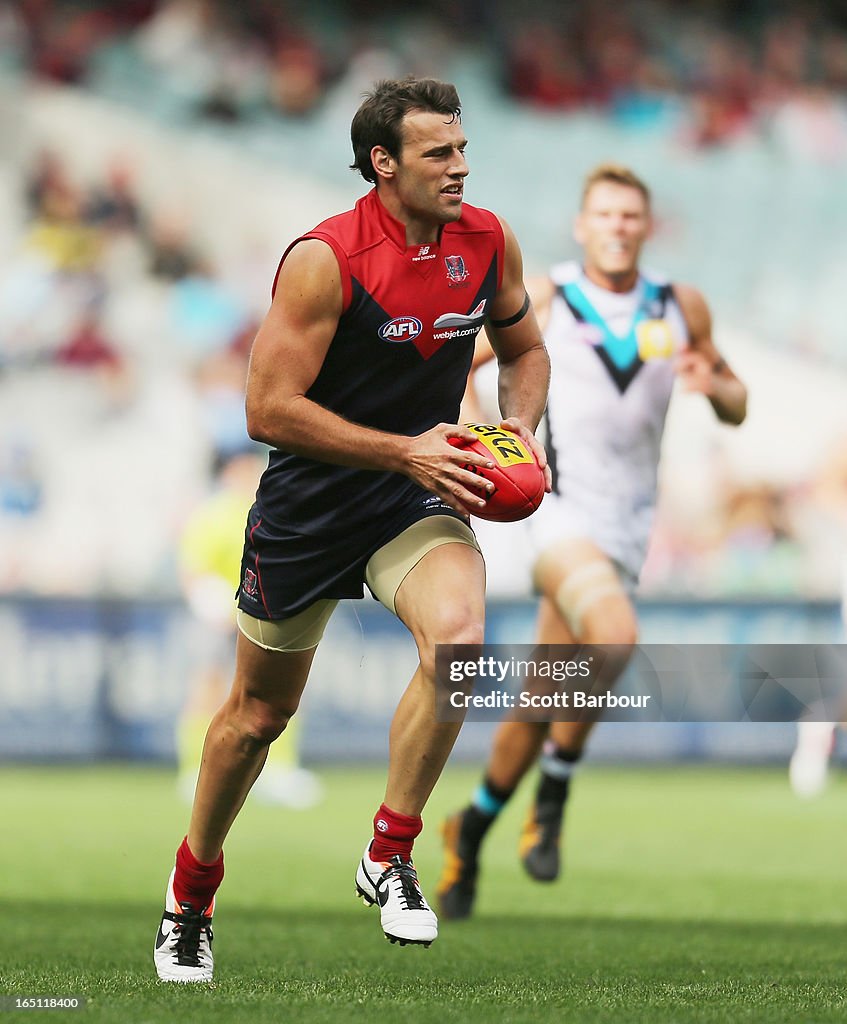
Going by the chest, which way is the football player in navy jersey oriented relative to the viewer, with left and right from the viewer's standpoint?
facing the viewer and to the right of the viewer

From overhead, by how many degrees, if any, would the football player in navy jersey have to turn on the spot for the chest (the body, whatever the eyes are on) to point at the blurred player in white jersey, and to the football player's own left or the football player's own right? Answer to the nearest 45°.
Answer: approximately 135° to the football player's own left
